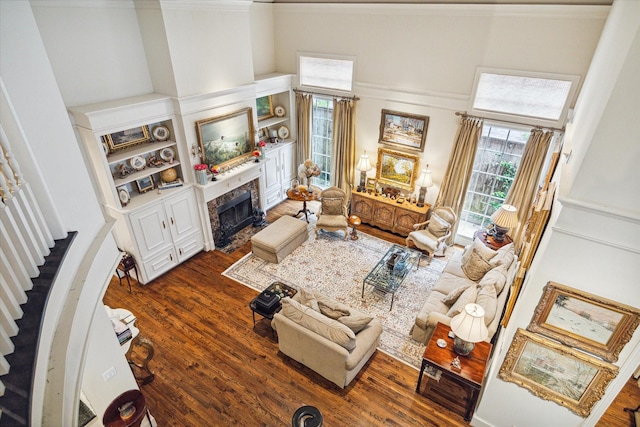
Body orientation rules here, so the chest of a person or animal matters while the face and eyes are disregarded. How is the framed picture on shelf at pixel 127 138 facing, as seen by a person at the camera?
facing the viewer and to the right of the viewer

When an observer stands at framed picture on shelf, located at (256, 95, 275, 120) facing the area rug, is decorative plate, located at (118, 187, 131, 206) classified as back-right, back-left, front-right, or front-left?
front-right

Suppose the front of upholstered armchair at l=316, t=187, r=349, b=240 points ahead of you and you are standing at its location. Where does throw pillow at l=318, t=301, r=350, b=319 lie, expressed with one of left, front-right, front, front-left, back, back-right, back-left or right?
front

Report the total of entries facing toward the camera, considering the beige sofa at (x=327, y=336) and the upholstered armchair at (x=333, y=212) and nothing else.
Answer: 1

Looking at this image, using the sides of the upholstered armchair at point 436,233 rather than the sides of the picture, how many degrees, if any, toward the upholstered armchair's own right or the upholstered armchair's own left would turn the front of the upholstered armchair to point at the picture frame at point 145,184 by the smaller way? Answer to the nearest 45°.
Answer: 0° — it already faces it

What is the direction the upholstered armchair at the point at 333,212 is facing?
toward the camera

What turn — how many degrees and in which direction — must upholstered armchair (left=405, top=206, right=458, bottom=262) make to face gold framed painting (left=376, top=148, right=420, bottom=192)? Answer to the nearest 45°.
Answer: approximately 90° to its right

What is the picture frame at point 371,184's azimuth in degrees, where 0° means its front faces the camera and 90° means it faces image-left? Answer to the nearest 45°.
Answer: approximately 45°

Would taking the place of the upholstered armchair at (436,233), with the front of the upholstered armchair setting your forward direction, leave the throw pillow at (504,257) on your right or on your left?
on your left

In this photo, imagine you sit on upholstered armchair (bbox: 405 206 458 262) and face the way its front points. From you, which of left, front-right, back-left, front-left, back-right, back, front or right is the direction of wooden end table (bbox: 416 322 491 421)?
front-left

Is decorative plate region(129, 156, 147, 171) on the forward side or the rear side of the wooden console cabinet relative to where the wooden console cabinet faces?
on the forward side

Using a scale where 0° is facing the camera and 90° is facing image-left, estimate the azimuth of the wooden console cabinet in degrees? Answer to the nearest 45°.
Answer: approximately 45°

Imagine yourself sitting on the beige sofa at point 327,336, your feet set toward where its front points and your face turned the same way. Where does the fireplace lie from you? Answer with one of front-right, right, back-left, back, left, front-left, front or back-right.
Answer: left

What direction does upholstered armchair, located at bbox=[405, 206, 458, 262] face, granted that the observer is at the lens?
facing the viewer and to the left of the viewer

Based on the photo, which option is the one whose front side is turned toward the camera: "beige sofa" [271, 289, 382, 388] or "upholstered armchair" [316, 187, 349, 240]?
the upholstered armchair

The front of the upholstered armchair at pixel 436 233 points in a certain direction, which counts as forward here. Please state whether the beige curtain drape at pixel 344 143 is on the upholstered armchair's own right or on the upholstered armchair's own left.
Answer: on the upholstered armchair's own right

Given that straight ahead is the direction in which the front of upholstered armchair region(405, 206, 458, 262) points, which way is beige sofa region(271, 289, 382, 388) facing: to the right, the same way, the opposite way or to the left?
the opposite way

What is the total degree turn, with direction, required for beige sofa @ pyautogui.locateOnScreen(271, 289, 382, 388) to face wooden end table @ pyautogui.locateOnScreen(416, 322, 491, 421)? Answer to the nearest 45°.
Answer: approximately 45° to its right

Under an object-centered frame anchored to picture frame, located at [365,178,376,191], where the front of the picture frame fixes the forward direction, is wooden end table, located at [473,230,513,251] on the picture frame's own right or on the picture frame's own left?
on the picture frame's own left
